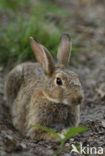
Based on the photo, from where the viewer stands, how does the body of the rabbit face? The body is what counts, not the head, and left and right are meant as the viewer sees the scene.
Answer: facing the viewer and to the right of the viewer
